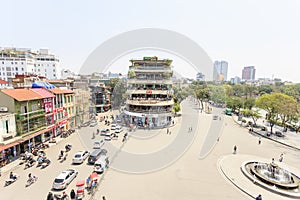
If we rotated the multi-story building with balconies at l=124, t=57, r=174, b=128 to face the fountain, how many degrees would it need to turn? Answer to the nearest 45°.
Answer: approximately 45° to its left

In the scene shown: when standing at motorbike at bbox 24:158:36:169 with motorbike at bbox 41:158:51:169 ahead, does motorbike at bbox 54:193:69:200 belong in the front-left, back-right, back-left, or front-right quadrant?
front-right

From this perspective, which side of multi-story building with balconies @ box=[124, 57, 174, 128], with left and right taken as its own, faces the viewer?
front

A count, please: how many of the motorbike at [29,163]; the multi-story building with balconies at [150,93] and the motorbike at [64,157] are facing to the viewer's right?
0
